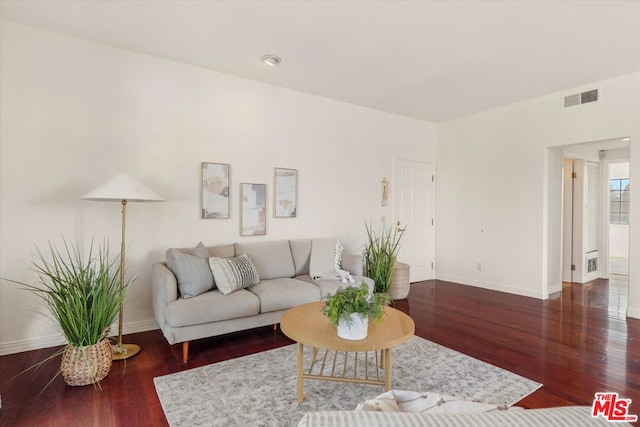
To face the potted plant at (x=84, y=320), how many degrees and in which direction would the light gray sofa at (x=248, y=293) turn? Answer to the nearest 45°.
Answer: approximately 90° to its right

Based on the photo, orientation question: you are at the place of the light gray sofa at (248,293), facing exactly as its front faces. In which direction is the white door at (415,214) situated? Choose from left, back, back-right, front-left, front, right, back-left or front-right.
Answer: left

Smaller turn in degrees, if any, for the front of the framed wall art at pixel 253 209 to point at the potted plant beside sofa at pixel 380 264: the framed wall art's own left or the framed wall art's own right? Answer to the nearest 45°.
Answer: approximately 45° to the framed wall art's own left

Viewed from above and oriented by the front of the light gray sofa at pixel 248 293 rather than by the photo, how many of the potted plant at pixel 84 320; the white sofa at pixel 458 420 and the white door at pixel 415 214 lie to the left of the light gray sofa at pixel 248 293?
1

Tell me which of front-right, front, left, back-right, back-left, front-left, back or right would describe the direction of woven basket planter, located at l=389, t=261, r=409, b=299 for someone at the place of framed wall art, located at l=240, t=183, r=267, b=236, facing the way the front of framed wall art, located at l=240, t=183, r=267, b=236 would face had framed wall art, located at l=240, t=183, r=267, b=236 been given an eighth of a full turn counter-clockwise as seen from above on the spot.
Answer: front

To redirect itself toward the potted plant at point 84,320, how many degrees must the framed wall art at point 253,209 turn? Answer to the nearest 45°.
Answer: approximately 90° to its right

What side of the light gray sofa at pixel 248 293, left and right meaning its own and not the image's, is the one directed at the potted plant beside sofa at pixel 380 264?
left

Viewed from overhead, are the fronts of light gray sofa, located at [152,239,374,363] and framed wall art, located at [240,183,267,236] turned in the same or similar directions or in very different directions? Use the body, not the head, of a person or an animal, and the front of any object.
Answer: same or similar directions

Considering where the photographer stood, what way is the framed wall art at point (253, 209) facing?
facing the viewer and to the right of the viewer

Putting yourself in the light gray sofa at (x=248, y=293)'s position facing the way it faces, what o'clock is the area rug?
The area rug is roughly at 1 o'clock from the light gray sofa.

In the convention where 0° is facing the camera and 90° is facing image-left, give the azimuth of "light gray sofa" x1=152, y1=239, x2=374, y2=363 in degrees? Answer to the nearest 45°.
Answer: approximately 315°

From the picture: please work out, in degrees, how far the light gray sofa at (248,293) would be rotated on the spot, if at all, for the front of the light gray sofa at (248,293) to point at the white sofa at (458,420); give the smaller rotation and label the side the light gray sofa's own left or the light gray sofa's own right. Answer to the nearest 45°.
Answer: approximately 45° to the light gray sofa's own right

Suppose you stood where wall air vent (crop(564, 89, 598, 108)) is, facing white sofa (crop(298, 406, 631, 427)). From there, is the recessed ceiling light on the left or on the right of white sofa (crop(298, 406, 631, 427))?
right

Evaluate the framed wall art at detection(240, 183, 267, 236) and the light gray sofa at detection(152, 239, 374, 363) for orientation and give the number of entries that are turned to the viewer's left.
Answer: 0
